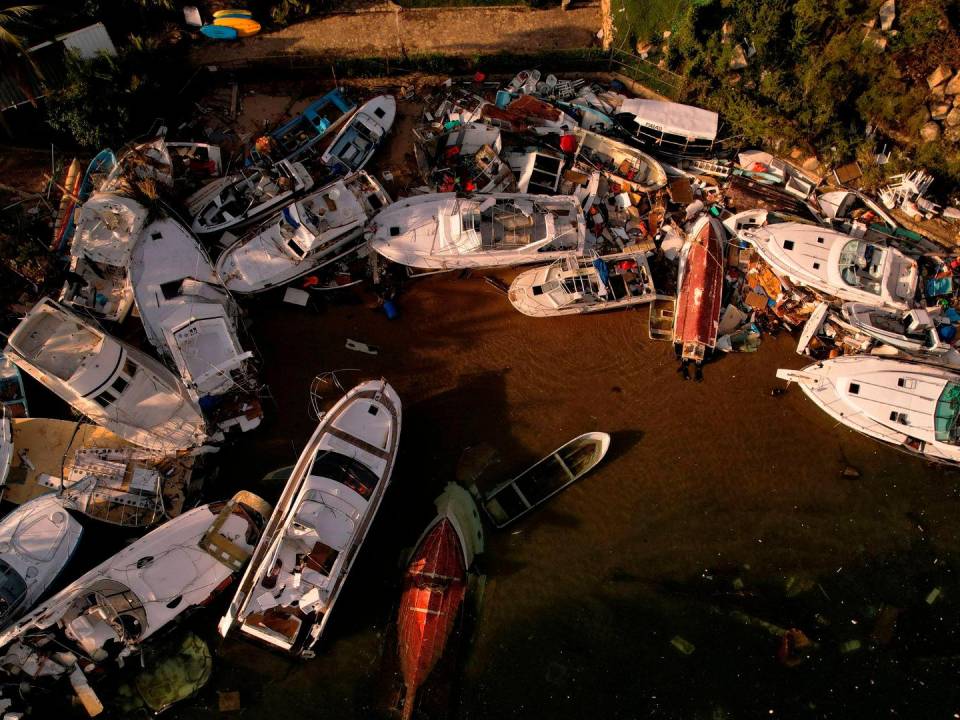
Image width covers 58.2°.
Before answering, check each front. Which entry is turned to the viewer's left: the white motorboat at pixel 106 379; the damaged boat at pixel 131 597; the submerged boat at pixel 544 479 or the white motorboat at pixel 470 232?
the white motorboat at pixel 470 232

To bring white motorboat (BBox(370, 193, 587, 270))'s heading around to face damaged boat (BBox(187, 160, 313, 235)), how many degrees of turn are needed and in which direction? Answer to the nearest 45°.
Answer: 0° — it already faces it

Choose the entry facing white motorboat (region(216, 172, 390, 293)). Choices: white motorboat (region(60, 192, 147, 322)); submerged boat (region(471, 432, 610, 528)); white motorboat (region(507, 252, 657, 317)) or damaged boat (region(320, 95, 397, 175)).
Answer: white motorboat (region(507, 252, 657, 317))

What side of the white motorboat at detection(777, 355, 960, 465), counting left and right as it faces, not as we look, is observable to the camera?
left

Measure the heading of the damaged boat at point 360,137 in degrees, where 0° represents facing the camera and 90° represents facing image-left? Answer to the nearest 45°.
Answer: approximately 225°

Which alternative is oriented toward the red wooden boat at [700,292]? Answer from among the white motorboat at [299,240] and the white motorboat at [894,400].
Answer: the white motorboat at [894,400]

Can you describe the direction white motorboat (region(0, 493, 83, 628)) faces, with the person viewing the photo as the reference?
facing away from the viewer and to the right of the viewer

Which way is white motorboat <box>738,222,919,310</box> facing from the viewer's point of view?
to the viewer's left

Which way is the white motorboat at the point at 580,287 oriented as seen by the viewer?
to the viewer's left

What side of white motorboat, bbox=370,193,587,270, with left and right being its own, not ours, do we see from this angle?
left

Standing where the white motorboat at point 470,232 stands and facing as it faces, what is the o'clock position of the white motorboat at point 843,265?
the white motorboat at point 843,265 is roughly at 6 o'clock from the white motorboat at point 470,232.
